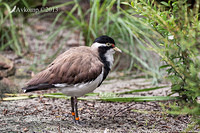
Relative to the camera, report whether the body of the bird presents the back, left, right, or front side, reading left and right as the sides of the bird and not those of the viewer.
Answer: right
